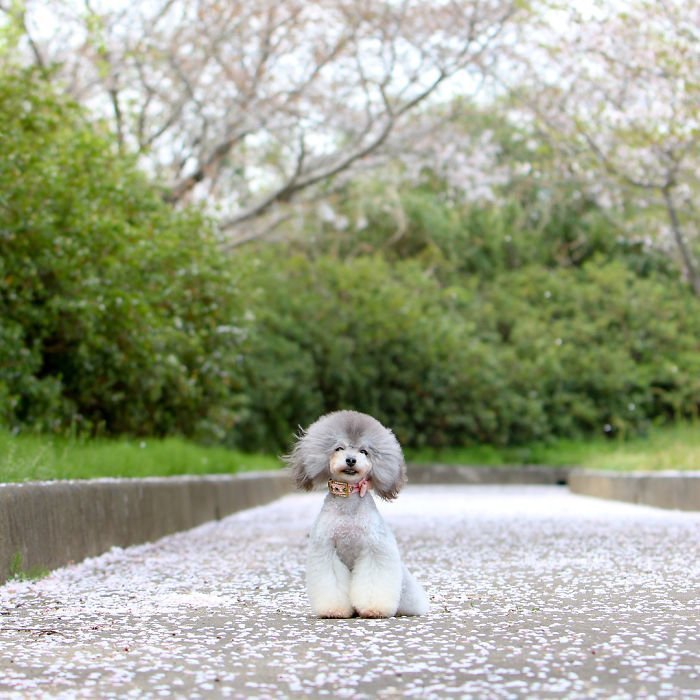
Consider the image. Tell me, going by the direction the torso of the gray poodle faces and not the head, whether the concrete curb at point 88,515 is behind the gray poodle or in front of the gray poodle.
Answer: behind

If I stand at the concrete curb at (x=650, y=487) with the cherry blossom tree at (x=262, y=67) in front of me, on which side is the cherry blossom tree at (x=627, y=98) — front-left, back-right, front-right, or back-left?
front-right

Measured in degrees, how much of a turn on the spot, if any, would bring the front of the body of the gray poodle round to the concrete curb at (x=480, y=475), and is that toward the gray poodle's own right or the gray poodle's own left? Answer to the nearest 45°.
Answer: approximately 180°

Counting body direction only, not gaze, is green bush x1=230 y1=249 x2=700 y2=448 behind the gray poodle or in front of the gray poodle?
behind

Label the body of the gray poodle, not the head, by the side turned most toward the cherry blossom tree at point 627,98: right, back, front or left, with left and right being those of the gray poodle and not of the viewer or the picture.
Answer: back

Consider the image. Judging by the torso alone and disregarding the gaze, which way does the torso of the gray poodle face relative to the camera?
toward the camera

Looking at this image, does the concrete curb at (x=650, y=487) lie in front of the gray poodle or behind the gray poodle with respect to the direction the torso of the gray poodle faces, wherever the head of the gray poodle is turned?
behind

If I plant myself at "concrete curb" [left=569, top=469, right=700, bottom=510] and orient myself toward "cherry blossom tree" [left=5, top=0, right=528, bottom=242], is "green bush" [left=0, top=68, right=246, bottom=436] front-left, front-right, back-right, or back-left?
front-left

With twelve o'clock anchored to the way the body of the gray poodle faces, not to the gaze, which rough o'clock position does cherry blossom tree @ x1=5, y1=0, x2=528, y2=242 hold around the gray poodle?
The cherry blossom tree is roughly at 6 o'clock from the gray poodle.
